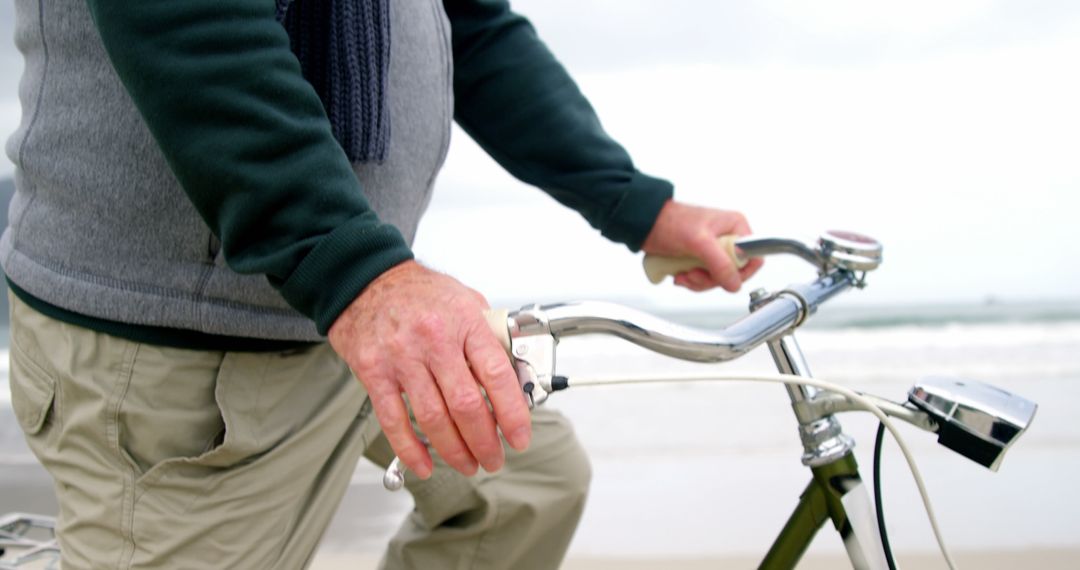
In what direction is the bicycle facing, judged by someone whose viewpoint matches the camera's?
facing to the right of the viewer
